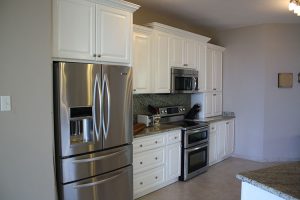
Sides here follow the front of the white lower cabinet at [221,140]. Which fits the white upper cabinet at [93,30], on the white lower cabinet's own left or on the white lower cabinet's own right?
on the white lower cabinet's own right

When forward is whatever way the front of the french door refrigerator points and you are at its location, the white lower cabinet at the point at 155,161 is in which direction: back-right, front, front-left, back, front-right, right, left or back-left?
left

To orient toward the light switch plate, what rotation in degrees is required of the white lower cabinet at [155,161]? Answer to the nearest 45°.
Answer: approximately 90° to its right

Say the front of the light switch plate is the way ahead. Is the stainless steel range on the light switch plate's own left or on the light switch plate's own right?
on the light switch plate's own left

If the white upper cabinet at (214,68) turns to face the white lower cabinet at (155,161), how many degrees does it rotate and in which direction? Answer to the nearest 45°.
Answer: approximately 45° to its right

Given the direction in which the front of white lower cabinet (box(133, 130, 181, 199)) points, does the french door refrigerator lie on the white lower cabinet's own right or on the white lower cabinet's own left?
on the white lower cabinet's own right

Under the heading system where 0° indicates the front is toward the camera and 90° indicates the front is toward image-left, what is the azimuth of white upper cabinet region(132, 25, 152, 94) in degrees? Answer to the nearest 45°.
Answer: approximately 315°

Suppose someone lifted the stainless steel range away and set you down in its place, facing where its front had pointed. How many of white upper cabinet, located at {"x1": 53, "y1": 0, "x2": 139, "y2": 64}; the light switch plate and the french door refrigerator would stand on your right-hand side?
3
